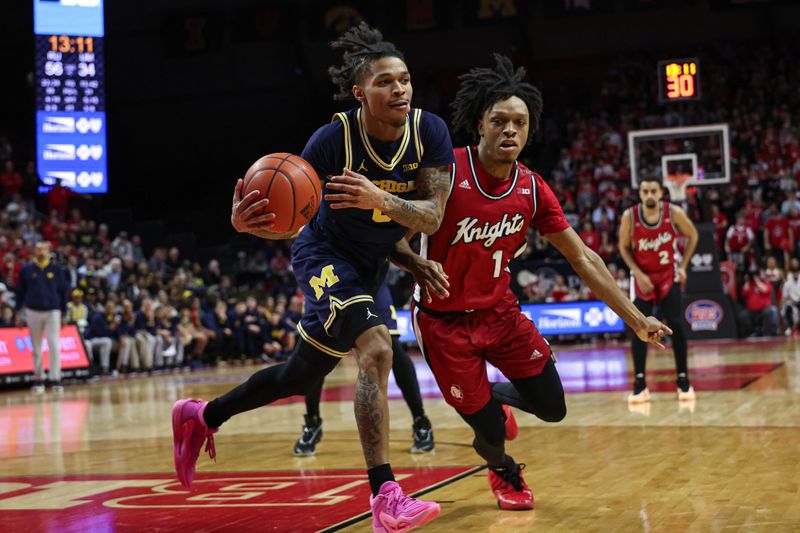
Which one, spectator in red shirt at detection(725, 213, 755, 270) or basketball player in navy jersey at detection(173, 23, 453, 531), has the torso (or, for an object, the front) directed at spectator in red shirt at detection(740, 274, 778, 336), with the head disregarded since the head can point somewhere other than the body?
spectator in red shirt at detection(725, 213, 755, 270)

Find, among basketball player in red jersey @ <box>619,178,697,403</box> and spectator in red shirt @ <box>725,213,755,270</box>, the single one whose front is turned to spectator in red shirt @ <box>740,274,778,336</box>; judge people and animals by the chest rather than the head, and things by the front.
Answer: spectator in red shirt @ <box>725,213,755,270</box>

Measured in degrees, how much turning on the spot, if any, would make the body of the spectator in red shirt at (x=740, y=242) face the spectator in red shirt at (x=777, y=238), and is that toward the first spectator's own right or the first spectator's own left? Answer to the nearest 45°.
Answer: approximately 90° to the first spectator's own left

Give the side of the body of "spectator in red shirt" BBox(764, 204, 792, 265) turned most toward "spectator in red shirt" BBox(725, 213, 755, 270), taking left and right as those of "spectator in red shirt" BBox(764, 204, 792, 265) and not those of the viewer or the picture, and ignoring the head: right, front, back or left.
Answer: right

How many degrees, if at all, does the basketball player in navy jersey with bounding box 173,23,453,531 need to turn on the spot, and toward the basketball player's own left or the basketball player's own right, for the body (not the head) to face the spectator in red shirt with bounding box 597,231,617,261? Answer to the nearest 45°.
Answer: approximately 135° to the basketball player's own left

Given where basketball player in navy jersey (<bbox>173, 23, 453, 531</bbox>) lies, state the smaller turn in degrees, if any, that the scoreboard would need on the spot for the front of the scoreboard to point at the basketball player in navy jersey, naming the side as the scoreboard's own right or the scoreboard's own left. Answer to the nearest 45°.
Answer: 0° — it already faces them

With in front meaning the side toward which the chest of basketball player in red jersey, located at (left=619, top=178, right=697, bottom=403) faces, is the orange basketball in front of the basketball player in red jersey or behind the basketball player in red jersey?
in front

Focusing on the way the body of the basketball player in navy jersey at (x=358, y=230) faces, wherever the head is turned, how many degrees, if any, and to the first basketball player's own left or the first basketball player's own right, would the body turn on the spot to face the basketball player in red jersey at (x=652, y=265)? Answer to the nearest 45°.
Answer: approximately 90° to the first basketball player's own left

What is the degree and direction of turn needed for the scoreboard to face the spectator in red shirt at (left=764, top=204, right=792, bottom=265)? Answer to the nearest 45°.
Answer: approximately 90° to its left

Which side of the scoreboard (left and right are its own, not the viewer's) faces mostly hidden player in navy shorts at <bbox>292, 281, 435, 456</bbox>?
front

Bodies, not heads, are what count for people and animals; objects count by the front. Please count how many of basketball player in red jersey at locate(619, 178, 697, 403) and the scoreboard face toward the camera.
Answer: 2
